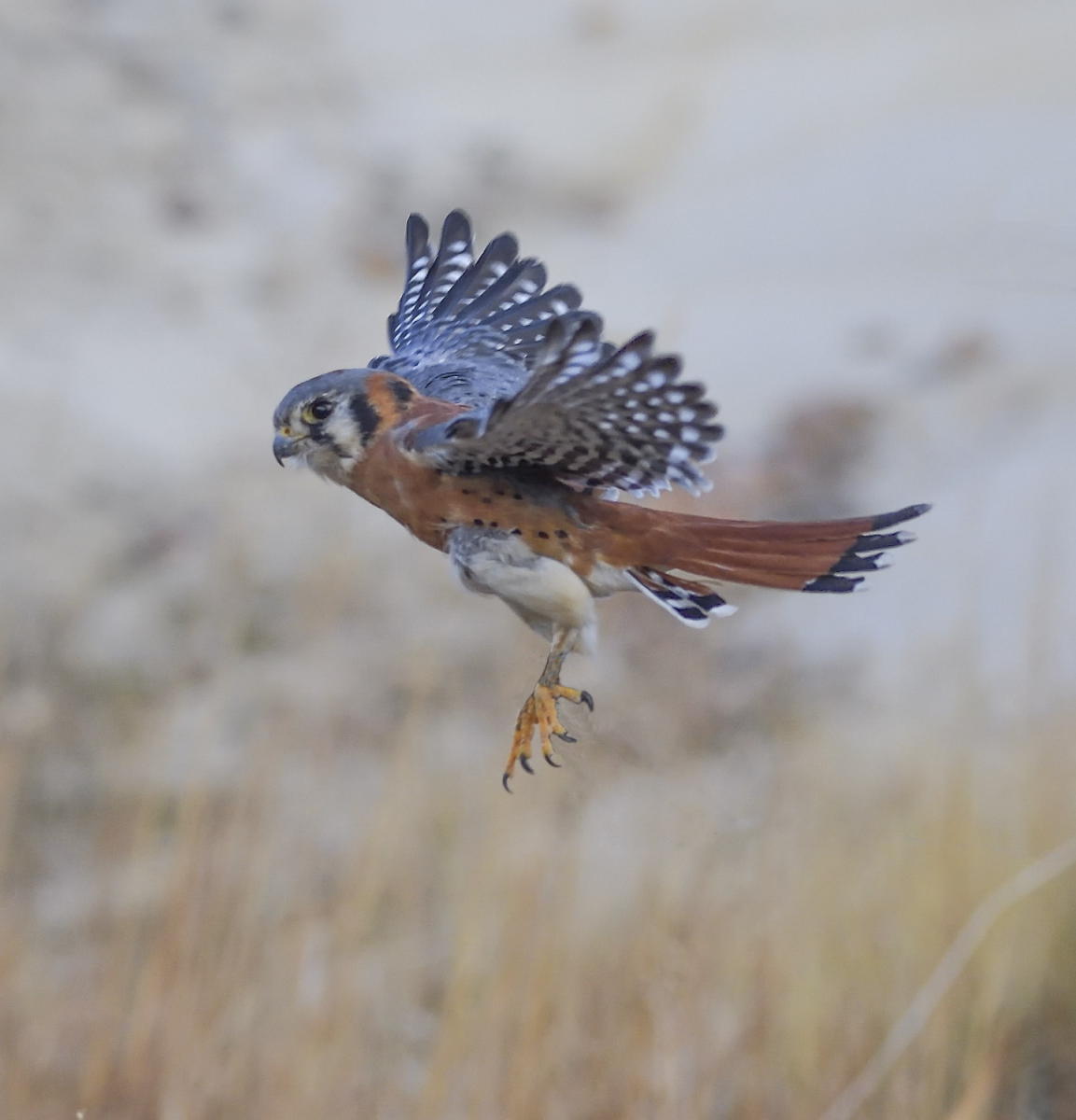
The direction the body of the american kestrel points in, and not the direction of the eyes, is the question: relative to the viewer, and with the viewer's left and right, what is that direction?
facing to the left of the viewer
